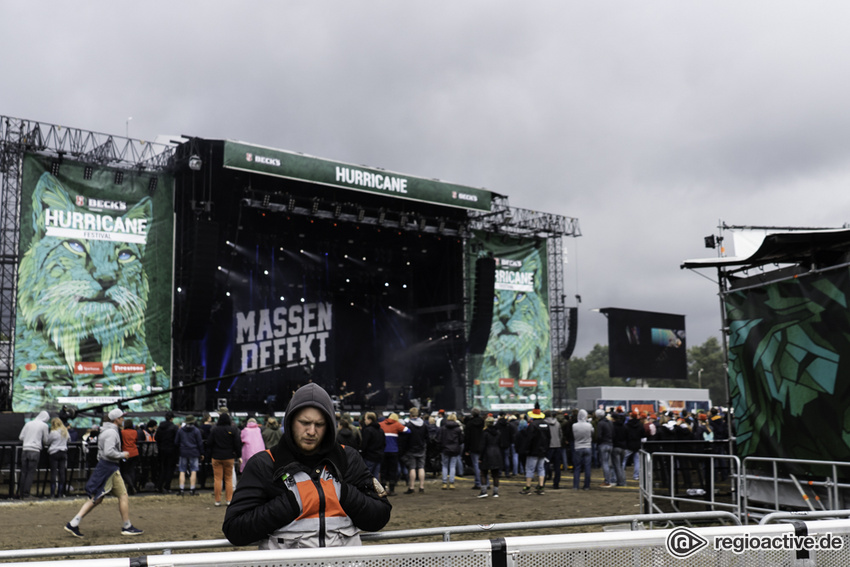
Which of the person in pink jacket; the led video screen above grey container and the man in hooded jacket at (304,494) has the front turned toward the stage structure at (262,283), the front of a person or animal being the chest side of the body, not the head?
the person in pink jacket

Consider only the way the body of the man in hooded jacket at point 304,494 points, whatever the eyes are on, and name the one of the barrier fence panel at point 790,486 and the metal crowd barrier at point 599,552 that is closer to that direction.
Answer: the metal crowd barrier

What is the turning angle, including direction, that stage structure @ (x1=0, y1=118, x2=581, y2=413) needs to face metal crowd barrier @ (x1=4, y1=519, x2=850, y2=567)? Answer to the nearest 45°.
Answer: approximately 45° to its right

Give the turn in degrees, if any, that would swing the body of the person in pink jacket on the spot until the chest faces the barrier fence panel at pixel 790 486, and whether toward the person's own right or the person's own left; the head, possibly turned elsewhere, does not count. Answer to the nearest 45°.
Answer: approximately 135° to the person's own right

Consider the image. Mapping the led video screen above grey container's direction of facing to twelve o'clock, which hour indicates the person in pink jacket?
The person in pink jacket is roughly at 2 o'clock from the led video screen above grey container.

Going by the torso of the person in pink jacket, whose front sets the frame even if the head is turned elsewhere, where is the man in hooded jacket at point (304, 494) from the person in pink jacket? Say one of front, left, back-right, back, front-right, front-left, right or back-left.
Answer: back

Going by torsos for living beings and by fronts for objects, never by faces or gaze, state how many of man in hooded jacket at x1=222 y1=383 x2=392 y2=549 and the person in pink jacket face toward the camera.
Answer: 1

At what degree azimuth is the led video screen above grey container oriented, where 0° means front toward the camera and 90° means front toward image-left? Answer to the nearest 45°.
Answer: approximately 315°

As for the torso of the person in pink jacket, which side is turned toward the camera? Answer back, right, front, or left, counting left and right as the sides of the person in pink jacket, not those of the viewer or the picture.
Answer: back
